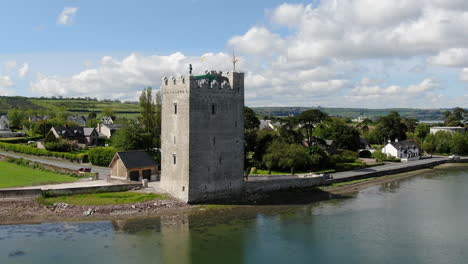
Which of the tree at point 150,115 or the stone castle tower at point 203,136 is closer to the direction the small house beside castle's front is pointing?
the stone castle tower

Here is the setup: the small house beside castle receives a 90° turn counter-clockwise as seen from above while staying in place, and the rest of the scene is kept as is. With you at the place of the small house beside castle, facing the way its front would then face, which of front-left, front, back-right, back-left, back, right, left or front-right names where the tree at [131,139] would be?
front-left

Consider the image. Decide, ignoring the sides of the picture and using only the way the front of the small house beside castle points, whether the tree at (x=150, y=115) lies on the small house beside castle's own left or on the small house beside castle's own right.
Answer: on the small house beside castle's own left

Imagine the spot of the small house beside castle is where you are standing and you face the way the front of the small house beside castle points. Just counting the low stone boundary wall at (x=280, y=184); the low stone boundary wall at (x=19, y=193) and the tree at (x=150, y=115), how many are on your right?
1

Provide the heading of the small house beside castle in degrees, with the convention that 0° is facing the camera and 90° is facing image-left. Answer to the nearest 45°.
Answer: approximately 315°

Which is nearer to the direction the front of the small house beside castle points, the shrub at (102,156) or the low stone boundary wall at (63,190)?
the low stone boundary wall

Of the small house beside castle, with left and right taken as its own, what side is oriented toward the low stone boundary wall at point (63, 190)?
right

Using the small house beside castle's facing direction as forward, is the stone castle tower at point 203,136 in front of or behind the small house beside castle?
in front

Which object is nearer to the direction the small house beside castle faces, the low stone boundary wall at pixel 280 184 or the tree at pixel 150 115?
the low stone boundary wall

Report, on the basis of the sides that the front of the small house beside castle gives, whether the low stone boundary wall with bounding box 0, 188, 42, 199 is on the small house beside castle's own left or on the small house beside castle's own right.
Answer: on the small house beside castle's own right

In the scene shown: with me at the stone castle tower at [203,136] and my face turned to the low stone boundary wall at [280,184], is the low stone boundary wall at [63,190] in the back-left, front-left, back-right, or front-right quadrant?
back-left
